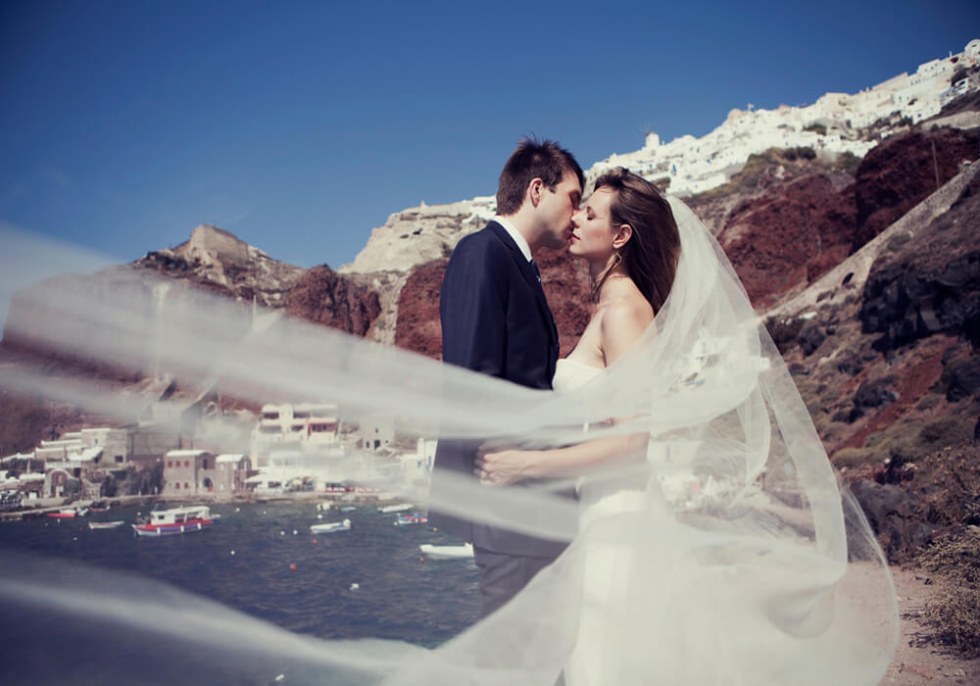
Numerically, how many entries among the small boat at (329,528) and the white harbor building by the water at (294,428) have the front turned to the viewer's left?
1

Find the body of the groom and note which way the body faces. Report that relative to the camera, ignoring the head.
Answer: to the viewer's right

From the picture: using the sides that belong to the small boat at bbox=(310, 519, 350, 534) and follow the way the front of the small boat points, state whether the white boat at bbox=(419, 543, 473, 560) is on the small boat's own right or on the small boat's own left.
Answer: on the small boat's own left

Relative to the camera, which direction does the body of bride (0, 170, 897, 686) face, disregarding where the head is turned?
to the viewer's left

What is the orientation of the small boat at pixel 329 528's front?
to the viewer's left

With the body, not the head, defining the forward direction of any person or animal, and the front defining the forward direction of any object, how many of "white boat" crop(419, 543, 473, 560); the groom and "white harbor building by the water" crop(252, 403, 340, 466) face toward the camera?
1

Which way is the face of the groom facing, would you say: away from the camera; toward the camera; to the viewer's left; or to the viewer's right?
to the viewer's right

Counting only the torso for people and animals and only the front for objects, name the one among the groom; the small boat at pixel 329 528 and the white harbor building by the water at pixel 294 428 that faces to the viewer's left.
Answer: the small boat

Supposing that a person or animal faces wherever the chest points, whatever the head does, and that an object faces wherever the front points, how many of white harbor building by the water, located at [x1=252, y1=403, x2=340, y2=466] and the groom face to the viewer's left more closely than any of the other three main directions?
0

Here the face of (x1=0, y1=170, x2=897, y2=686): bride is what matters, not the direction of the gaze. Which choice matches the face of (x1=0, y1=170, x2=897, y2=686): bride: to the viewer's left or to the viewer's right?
to the viewer's left

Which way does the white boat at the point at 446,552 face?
to the viewer's left
